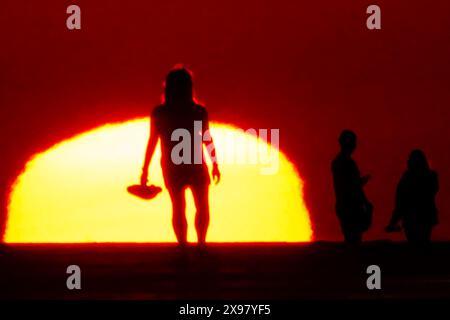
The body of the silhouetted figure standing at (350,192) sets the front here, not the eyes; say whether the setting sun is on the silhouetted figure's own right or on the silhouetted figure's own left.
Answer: on the silhouetted figure's own left

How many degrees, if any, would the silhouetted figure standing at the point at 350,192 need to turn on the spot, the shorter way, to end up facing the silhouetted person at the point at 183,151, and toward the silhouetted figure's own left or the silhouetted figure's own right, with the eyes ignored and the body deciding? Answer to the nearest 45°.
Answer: approximately 135° to the silhouetted figure's own right

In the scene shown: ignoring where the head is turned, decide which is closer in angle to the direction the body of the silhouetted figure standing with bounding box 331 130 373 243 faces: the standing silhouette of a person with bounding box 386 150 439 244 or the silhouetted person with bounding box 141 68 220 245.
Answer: the standing silhouette of a person

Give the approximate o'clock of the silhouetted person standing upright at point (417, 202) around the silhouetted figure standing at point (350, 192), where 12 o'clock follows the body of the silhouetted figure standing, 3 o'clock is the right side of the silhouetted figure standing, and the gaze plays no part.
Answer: The silhouetted person standing upright is roughly at 11 o'clock from the silhouetted figure standing.

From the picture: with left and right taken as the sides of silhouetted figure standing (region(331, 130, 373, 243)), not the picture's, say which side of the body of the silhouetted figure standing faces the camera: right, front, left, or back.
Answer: right
